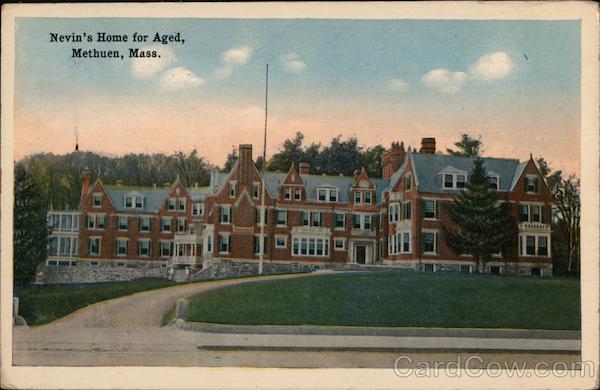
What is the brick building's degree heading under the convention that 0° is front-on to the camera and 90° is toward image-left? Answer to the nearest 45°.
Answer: approximately 0°

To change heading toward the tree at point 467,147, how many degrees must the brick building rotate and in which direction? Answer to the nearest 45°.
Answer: approximately 90° to its left
